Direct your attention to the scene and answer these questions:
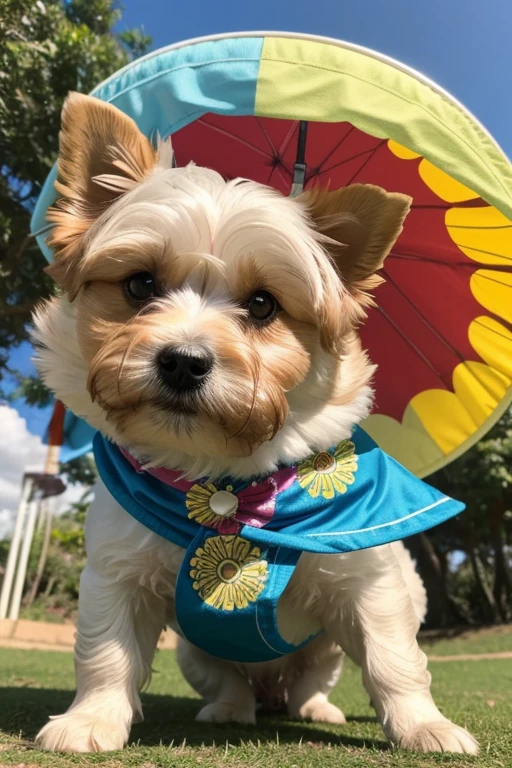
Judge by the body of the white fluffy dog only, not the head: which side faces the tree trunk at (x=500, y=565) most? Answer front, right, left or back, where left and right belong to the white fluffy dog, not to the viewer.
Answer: back

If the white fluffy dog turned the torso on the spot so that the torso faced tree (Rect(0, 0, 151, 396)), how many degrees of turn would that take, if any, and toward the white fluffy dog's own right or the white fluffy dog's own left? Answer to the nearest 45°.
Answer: approximately 135° to the white fluffy dog's own right

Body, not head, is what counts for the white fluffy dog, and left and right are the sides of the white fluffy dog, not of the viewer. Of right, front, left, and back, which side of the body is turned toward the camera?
front

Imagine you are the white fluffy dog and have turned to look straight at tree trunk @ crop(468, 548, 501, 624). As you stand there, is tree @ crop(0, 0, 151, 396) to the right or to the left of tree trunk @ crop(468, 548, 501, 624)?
left

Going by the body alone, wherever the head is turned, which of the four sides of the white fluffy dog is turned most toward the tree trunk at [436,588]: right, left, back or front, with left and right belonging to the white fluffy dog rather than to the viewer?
back

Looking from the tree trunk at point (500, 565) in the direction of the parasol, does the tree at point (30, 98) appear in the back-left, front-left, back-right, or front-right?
front-right

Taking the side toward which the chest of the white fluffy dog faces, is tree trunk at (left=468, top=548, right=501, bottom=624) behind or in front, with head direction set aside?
behind
